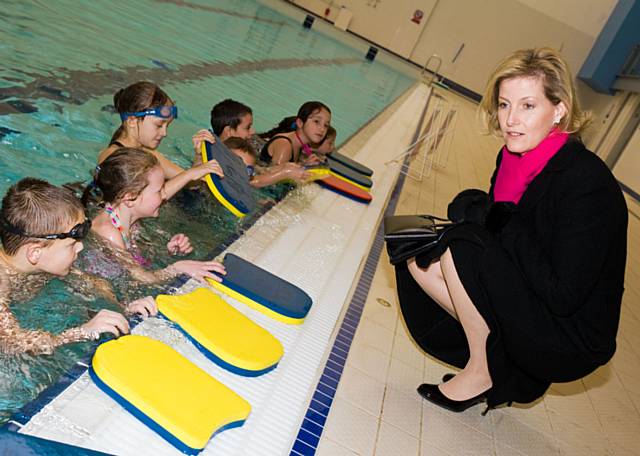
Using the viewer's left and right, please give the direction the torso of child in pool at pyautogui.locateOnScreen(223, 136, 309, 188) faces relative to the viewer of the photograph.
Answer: facing to the right of the viewer

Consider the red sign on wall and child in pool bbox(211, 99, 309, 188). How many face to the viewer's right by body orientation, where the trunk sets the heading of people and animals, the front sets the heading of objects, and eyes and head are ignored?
1

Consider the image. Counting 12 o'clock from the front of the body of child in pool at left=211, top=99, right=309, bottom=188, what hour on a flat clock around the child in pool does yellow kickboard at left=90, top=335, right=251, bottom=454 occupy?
The yellow kickboard is roughly at 3 o'clock from the child in pool.

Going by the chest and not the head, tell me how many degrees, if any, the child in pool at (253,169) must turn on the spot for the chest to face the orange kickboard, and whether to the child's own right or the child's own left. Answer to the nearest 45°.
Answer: approximately 45° to the child's own left

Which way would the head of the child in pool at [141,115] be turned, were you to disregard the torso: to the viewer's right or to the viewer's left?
to the viewer's right

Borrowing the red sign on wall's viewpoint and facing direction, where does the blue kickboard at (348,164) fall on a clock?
The blue kickboard is roughly at 12 o'clock from the red sign on wall.

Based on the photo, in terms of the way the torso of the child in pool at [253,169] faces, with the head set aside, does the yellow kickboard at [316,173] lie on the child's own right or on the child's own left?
on the child's own left

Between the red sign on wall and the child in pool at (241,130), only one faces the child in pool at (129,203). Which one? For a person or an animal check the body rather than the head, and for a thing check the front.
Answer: the red sign on wall

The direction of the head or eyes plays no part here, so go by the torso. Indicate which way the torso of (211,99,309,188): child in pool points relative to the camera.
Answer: to the viewer's right

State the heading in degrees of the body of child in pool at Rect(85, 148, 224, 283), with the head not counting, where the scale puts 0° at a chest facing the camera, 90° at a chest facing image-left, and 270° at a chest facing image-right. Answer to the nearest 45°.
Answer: approximately 270°

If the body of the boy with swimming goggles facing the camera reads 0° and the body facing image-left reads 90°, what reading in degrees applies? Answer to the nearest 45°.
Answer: approximately 270°

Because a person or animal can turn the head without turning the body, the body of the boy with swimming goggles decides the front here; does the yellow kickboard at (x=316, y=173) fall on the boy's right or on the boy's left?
on the boy's left

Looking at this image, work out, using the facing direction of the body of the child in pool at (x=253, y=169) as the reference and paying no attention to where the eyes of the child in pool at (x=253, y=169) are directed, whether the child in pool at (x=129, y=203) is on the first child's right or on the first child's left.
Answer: on the first child's right
